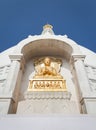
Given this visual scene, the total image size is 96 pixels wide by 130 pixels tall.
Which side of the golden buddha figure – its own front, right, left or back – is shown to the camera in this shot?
front
